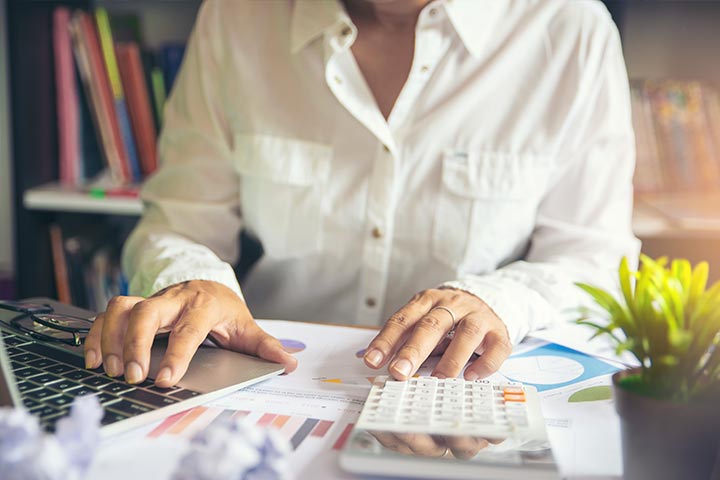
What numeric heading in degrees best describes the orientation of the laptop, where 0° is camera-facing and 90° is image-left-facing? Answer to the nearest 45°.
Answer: approximately 225°

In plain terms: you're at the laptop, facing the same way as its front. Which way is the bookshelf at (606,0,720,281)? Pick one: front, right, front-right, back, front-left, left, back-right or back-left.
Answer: front

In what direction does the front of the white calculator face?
away from the camera

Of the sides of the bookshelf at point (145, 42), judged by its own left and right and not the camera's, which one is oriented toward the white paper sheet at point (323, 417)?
front

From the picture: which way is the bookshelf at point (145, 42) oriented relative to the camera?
toward the camera

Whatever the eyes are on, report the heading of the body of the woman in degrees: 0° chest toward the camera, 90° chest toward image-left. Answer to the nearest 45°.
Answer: approximately 0°

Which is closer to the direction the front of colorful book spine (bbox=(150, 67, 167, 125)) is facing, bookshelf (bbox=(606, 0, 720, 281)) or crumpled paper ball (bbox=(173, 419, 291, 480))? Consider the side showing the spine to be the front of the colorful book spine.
the crumpled paper ball

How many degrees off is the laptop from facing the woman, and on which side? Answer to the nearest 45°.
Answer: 0° — it already faces them

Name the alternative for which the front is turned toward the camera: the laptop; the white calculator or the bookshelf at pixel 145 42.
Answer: the bookshelf

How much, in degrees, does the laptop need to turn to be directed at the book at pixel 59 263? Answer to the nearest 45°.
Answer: approximately 45° to its left

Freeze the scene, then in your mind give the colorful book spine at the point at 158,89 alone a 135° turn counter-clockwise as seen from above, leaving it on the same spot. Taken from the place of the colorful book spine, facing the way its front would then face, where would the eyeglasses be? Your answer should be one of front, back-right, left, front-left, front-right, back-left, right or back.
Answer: back-right

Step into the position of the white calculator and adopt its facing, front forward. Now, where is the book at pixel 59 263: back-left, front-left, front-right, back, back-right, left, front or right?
front-left

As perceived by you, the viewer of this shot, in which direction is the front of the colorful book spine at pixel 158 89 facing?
facing the viewer

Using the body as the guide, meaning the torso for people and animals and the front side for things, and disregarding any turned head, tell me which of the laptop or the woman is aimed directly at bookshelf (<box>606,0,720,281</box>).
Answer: the laptop

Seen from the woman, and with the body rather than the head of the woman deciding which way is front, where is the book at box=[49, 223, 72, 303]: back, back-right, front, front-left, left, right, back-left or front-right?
back-right
